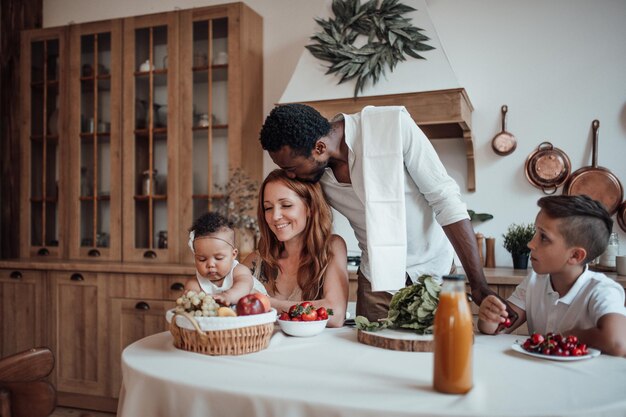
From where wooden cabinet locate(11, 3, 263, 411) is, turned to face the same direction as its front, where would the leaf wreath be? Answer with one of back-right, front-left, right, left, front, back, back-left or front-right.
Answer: left

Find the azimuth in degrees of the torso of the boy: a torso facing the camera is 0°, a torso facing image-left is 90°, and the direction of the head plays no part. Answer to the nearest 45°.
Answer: approximately 45°

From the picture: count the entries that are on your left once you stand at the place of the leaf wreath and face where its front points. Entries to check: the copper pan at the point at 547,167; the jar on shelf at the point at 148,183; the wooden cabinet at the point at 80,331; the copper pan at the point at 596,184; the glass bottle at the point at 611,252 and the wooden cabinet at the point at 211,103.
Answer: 3

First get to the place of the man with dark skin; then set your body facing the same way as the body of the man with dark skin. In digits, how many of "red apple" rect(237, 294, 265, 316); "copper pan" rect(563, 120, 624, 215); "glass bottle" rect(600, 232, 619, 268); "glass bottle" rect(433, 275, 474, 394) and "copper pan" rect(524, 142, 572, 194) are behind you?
3

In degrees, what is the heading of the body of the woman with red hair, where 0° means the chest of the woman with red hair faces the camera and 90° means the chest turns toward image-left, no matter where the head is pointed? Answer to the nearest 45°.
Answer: approximately 45°

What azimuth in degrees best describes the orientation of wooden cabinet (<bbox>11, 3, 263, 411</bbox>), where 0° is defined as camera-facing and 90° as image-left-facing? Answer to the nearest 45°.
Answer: approximately 45°

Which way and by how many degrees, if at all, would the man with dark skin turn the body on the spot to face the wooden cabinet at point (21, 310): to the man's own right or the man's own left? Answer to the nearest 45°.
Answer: approximately 90° to the man's own right

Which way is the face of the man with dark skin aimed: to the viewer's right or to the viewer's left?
to the viewer's left

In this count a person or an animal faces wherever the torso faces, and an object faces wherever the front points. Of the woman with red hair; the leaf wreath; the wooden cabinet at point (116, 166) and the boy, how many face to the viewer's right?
0

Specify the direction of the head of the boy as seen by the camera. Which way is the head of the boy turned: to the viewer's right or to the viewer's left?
to the viewer's left

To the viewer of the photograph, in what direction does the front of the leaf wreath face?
facing the viewer

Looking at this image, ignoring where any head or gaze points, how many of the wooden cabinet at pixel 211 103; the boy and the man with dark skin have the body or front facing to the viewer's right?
0

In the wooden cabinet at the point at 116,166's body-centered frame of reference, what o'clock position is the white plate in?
The white plate is roughly at 10 o'clock from the wooden cabinet.

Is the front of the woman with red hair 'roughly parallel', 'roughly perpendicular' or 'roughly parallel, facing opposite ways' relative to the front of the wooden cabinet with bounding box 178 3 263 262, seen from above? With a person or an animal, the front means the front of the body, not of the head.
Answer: roughly parallel

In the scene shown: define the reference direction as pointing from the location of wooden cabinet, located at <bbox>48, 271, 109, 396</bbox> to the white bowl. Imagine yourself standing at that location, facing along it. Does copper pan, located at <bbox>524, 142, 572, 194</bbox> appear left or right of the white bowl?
left

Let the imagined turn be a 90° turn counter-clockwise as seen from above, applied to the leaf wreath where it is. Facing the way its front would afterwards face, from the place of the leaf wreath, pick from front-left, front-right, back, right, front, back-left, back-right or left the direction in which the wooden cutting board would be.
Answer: right

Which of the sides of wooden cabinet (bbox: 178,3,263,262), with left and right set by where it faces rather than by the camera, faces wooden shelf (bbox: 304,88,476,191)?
left

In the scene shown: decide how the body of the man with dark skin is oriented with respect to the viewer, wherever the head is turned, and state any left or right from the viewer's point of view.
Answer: facing the viewer and to the left of the viewer
